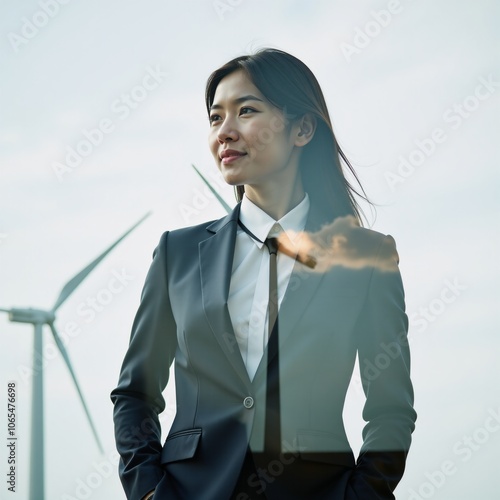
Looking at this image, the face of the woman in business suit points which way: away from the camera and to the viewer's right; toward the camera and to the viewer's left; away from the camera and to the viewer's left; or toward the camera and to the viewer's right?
toward the camera and to the viewer's left

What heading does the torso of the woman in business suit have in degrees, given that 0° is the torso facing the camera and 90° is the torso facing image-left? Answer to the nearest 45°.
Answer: approximately 0°
